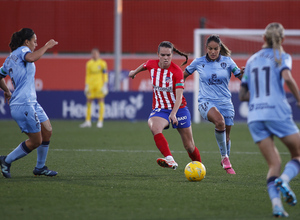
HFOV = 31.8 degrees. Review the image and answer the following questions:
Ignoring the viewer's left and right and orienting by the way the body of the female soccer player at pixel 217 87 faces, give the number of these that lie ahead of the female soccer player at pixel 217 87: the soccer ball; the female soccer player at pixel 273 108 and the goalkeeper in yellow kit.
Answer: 2

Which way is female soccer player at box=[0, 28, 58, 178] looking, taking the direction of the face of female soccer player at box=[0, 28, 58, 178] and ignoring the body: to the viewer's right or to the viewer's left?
to the viewer's right

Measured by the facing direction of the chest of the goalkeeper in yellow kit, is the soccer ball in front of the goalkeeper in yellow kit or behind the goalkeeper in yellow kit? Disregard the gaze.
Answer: in front

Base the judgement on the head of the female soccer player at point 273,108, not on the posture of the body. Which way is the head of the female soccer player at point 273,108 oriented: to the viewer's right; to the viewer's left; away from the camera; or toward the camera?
away from the camera

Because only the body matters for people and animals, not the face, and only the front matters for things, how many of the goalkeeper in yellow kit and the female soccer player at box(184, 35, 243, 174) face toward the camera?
2

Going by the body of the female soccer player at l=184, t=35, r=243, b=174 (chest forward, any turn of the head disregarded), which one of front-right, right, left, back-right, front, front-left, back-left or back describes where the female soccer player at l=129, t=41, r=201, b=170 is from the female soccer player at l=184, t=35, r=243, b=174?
front-right

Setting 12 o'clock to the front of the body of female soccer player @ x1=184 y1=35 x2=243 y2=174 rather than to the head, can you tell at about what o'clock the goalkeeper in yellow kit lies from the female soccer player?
The goalkeeper in yellow kit is roughly at 5 o'clock from the female soccer player.

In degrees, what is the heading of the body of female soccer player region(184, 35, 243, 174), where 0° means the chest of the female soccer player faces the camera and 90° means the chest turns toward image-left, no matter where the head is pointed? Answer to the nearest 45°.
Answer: approximately 0°

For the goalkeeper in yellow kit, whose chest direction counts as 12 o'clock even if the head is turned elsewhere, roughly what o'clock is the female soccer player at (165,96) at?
The female soccer player is roughly at 12 o'clock from the goalkeeper in yellow kit.

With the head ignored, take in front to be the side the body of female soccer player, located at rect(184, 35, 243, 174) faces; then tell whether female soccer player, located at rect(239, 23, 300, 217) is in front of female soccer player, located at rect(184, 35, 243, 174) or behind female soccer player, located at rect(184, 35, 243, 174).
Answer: in front
